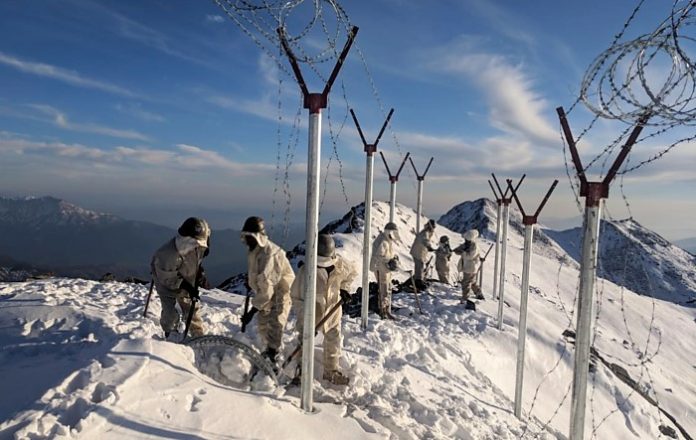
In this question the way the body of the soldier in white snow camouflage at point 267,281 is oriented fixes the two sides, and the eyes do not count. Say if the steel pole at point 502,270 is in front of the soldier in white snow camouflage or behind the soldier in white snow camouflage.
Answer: behind

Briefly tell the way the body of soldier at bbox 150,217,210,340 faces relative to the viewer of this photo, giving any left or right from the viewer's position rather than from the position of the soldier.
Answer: facing the viewer and to the right of the viewer

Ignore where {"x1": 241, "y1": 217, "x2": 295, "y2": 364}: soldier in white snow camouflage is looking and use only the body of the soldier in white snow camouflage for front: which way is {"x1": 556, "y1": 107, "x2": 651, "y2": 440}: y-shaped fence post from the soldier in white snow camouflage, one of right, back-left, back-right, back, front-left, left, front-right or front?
left

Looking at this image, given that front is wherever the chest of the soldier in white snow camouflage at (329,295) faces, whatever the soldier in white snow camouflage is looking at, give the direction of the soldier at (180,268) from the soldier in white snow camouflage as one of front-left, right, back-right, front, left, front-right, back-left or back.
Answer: right

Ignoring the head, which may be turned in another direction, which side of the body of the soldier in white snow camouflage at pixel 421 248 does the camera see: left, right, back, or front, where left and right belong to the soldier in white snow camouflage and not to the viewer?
right

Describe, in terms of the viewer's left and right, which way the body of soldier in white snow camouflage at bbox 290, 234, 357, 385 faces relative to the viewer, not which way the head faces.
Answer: facing the viewer

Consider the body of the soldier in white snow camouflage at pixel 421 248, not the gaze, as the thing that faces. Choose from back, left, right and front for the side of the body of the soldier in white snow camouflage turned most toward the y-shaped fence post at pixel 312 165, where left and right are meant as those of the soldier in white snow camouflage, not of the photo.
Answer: right

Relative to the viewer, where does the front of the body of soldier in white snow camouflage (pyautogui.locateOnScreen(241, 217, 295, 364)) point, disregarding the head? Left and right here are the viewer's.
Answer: facing the viewer and to the left of the viewer
